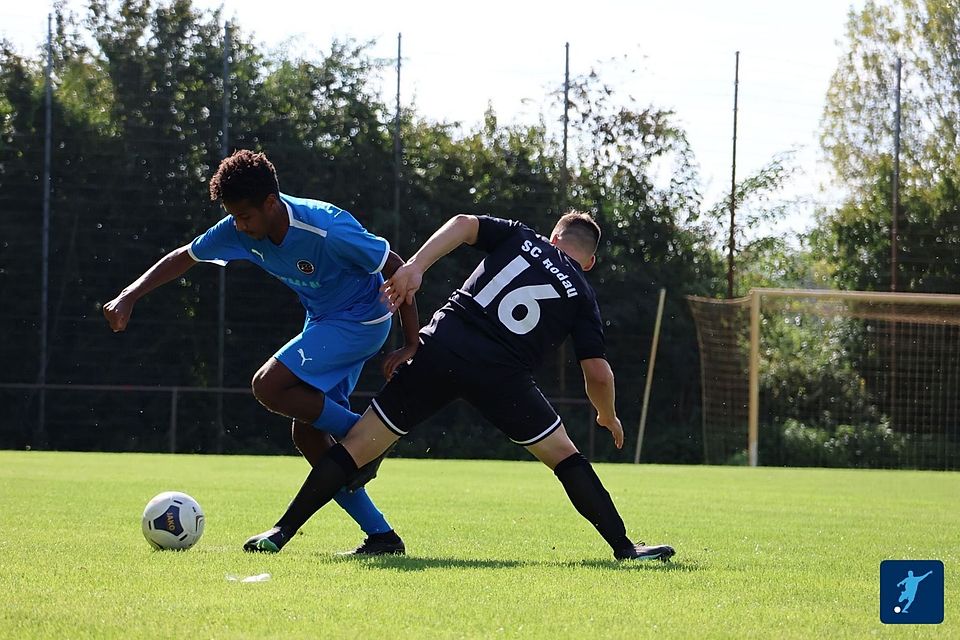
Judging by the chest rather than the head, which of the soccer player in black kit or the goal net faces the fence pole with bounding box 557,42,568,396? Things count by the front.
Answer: the soccer player in black kit

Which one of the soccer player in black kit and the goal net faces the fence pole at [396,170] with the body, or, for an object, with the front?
the soccer player in black kit

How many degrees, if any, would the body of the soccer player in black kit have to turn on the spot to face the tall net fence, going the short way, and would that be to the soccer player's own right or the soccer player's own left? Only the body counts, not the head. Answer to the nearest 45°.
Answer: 0° — they already face it

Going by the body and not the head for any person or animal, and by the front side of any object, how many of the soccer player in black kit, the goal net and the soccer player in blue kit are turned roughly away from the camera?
1

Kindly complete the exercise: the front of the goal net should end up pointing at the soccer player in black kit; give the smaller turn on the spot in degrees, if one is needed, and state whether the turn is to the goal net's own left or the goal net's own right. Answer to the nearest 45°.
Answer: approximately 45° to the goal net's own right

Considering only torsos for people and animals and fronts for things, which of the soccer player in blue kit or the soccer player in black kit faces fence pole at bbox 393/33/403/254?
the soccer player in black kit

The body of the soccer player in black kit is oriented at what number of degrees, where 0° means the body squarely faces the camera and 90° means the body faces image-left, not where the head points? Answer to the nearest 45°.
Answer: approximately 180°

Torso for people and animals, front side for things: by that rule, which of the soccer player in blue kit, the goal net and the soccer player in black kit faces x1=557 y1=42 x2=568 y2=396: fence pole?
the soccer player in black kit

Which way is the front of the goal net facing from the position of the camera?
facing the viewer and to the right of the viewer

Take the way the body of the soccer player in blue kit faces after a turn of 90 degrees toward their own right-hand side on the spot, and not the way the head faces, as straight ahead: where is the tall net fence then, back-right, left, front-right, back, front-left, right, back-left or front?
front-right

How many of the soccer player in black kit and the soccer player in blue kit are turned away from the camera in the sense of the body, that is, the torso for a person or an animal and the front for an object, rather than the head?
1

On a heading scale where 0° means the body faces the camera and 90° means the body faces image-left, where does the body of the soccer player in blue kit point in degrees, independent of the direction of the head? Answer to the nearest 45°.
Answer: approximately 45°

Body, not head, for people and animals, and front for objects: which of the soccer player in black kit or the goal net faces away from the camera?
the soccer player in black kit

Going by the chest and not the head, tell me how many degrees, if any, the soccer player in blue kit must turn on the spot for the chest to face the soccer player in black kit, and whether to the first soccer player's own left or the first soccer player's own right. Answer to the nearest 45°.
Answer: approximately 135° to the first soccer player's own left
